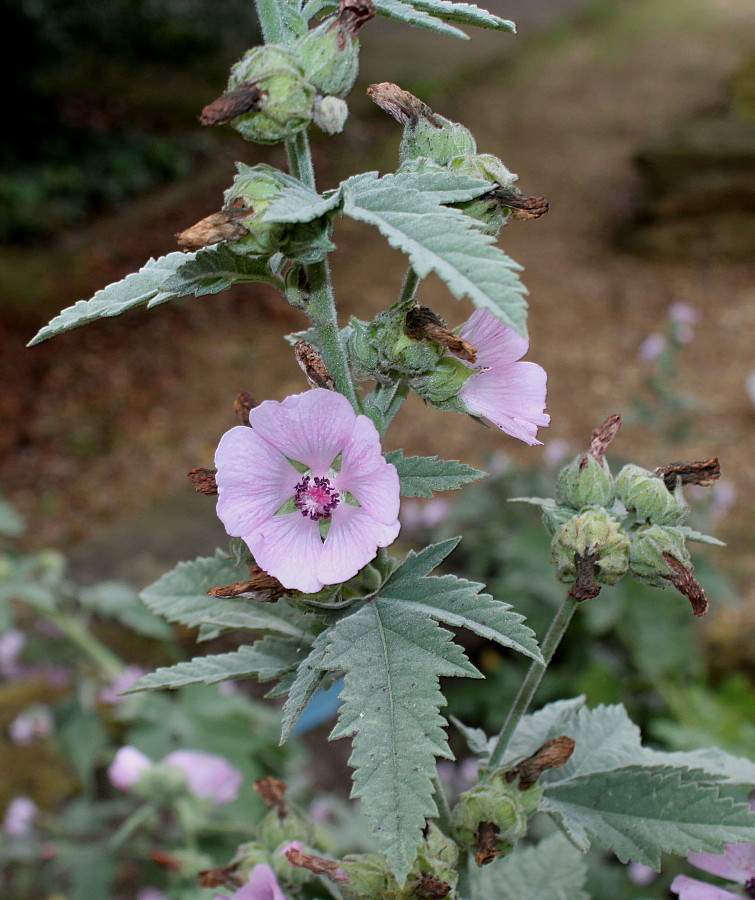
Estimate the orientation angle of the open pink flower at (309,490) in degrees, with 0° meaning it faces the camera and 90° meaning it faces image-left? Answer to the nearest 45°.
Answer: approximately 0°
